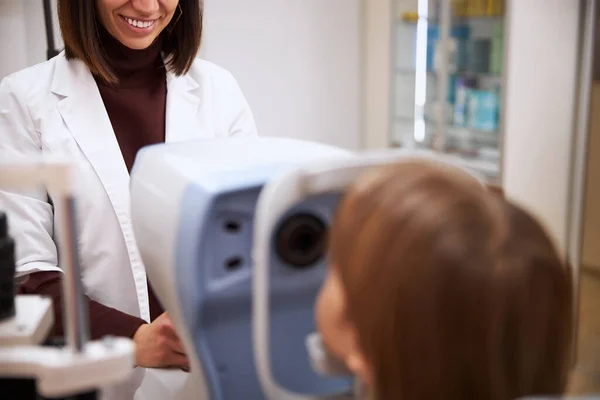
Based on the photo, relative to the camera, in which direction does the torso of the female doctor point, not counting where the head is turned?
toward the camera

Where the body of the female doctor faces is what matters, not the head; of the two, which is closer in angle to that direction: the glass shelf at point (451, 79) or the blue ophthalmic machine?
the blue ophthalmic machine

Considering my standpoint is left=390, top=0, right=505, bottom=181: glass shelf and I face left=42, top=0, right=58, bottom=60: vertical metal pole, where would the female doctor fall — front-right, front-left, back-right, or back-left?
front-left

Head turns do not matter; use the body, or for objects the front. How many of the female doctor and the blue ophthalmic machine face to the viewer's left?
0

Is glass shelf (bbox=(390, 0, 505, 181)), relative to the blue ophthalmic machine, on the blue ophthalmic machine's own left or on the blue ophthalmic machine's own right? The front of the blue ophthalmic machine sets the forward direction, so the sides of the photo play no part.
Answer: on the blue ophthalmic machine's own left

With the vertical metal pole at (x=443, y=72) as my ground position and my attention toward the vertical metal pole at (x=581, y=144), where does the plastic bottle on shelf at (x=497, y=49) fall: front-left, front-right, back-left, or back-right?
front-left

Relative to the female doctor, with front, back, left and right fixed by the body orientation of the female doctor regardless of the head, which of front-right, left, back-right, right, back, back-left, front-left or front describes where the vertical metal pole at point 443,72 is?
back-left

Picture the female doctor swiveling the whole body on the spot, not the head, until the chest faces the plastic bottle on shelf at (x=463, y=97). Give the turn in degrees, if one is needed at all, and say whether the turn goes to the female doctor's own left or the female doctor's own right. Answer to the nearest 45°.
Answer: approximately 135° to the female doctor's own left

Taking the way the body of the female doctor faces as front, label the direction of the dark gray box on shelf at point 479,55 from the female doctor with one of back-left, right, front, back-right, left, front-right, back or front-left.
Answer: back-left

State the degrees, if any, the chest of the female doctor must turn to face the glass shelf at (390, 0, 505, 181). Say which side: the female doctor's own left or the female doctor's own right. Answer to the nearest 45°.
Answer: approximately 135° to the female doctor's own left

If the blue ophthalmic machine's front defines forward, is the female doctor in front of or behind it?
behind

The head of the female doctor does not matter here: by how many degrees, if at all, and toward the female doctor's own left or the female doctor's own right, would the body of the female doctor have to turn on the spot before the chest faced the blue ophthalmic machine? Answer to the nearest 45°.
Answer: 0° — they already face it

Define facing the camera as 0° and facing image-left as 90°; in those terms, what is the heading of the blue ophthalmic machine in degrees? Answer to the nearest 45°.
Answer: approximately 315°

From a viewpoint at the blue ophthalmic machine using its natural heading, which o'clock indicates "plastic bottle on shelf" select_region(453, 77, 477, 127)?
The plastic bottle on shelf is roughly at 8 o'clock from the blue ophthalmic machine.

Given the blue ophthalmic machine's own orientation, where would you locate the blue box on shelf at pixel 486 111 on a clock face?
The blue box on shelf is roughly at 8 o'clock from the blue ophthalmic machine.
